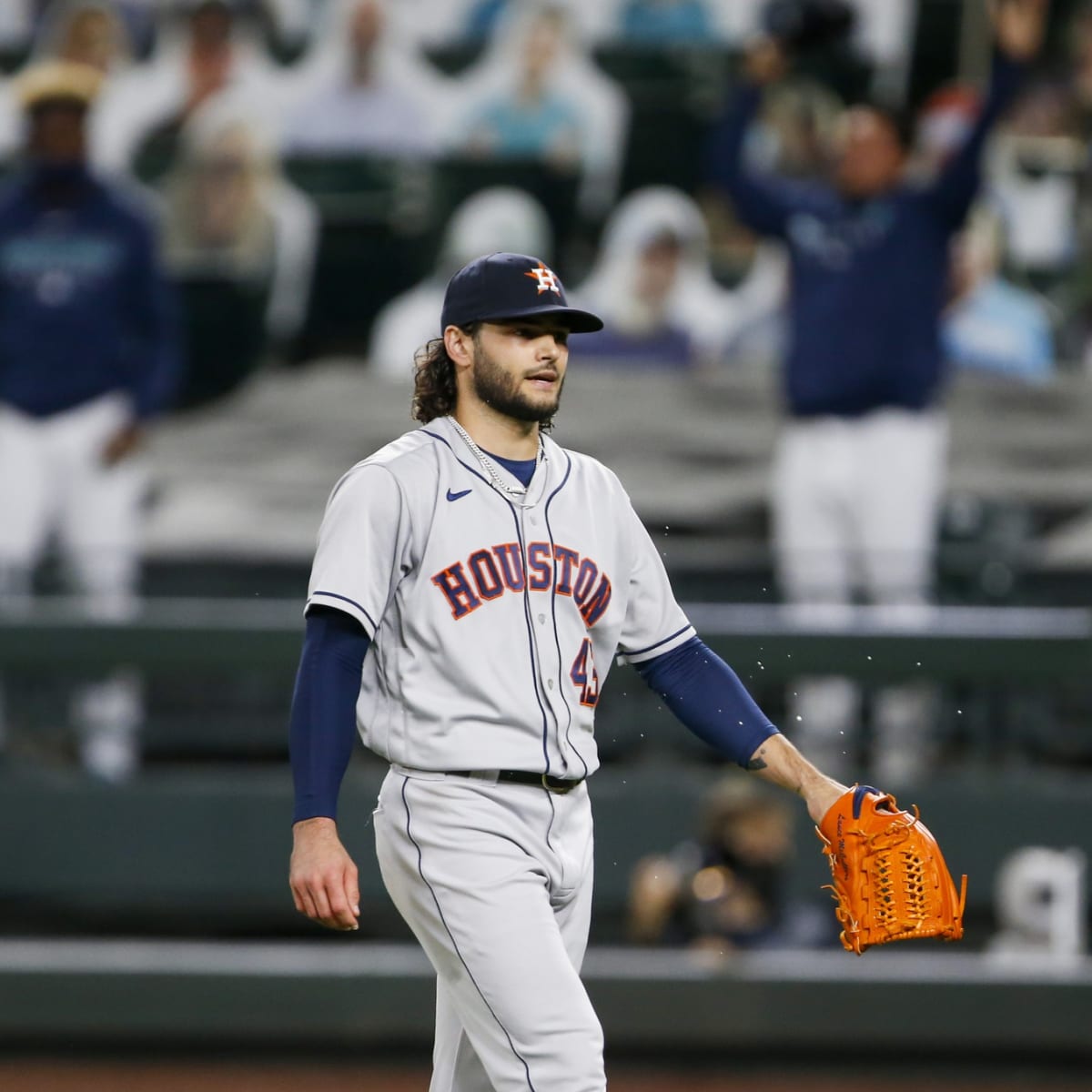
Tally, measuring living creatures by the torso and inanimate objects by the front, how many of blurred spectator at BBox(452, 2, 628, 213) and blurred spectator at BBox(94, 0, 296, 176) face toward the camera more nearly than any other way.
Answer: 2

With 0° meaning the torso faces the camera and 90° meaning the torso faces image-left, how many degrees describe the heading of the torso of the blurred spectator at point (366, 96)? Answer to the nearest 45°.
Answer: approximately 0°

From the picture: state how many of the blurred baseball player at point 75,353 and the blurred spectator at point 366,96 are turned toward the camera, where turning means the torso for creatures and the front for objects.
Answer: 2

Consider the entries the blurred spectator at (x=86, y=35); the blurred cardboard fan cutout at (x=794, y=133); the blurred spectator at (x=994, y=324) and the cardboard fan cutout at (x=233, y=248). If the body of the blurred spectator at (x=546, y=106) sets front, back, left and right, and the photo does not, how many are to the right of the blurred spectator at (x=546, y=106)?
2

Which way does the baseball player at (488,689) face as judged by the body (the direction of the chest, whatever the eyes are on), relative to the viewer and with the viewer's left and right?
facing the viewer and to the right of the viewer

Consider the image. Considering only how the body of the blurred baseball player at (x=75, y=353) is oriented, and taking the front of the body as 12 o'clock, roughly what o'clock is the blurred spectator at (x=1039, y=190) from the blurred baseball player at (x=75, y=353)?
the blurred spectator at (x=1039, y=190) is roughly at 9 o'clock from the blurred baseball player at (x=75, y=353).

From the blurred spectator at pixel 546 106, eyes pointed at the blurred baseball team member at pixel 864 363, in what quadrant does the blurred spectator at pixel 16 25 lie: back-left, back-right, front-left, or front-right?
back-right

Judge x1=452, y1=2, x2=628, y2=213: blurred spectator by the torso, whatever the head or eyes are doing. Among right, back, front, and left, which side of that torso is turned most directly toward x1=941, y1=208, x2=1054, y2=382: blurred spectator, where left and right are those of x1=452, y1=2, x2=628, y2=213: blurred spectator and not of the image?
left

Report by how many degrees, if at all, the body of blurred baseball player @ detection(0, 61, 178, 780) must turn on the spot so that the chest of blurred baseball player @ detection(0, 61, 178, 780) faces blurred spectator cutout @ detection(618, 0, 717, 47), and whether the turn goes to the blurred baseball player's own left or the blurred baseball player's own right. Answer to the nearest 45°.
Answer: approximately 135° to the blurred baseball player's own left
